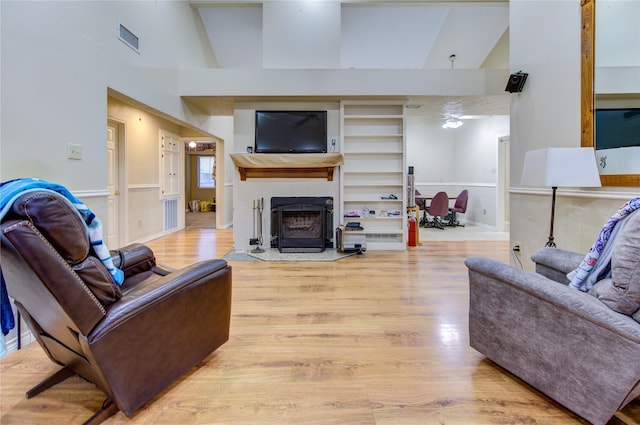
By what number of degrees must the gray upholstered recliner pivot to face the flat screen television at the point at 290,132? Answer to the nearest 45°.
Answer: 0° — it already faces it

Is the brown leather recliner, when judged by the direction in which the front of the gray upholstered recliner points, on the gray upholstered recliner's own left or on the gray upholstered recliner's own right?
on the gray upholstered recliner's own left

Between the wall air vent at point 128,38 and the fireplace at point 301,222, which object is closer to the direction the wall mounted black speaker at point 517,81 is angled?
the wall air vent

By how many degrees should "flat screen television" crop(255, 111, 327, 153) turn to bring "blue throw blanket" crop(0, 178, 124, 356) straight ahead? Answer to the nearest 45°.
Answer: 0° — it already faces it

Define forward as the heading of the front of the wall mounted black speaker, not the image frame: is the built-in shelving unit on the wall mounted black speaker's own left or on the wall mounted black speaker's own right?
on the wall mounted black speaker's own right

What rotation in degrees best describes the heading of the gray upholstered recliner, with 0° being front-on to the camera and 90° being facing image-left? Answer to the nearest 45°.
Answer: approximately 135°

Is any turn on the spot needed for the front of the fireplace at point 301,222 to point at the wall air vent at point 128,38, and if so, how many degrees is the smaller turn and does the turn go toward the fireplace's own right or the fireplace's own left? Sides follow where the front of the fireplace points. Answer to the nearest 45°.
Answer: approximately 45° to the fireplace's own right

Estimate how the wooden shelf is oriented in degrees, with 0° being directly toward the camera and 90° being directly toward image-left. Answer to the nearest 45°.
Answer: approximately 0°

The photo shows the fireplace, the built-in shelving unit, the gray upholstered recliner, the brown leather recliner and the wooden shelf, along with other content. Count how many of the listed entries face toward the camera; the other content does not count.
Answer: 3
